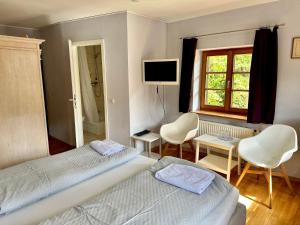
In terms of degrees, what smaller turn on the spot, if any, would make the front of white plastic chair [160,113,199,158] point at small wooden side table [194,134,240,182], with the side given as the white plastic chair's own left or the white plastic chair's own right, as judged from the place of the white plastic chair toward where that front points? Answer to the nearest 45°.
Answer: approximately 90° to the white plastic chair's own left

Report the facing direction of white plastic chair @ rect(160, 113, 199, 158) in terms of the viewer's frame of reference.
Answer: facing the viewer and to the left of the viewer

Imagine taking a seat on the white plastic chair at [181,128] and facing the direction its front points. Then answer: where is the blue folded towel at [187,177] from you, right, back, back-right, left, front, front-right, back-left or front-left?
front-left

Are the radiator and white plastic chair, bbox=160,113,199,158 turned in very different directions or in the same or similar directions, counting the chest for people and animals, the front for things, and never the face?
same or similar directions

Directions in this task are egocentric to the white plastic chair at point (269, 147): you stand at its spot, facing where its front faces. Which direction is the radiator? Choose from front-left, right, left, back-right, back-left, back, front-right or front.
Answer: right

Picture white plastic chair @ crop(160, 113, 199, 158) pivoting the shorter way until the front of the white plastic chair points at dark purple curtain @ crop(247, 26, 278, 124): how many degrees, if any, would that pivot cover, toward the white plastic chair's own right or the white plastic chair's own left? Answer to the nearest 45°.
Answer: approximately 135° to the white plastic chair's own left

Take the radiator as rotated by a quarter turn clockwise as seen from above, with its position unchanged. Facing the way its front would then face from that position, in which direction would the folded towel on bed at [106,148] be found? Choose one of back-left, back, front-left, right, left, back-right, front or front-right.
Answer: left

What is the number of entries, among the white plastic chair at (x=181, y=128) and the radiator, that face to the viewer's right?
0

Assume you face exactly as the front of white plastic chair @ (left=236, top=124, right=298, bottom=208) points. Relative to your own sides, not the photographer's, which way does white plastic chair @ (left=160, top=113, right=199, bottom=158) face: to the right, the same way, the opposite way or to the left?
the same way
